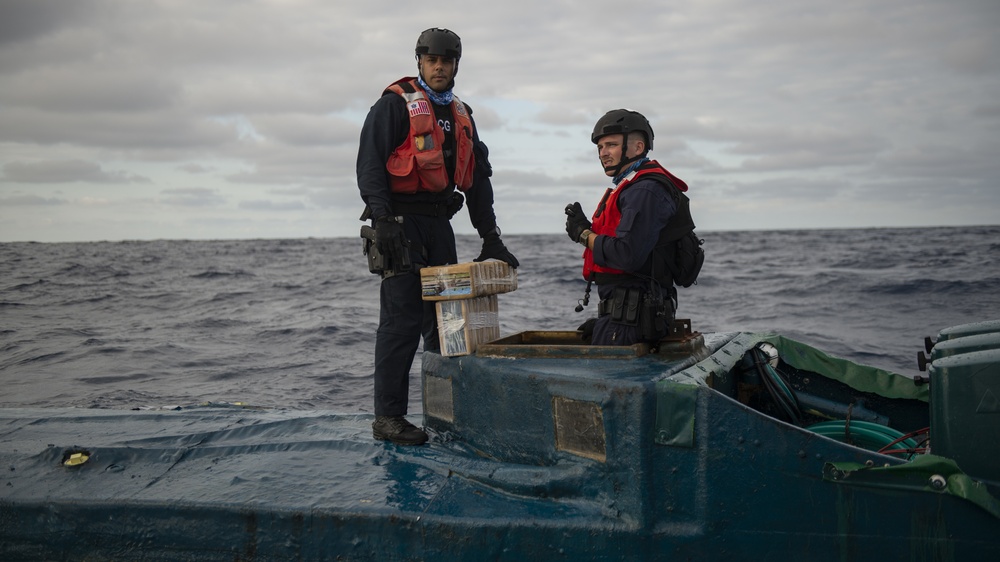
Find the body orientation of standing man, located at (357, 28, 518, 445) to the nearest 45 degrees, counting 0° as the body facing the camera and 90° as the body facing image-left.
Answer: approximately 315°

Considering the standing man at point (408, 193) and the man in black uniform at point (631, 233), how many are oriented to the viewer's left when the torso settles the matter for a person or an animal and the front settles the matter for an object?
1

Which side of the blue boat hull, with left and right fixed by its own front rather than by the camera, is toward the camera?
left

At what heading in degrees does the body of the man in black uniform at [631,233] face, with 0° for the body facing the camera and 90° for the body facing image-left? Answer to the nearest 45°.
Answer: approximately 90°

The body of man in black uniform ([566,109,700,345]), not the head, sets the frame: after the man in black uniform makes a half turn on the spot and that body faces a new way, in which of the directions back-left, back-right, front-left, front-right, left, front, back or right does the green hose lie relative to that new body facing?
front
